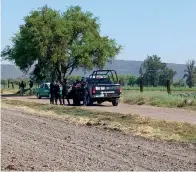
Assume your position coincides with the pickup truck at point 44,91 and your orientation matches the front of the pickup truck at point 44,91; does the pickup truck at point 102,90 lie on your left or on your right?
on your left

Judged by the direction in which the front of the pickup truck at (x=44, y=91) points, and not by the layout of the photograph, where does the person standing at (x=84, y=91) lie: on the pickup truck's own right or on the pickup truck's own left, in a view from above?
on the pickup truck's own left

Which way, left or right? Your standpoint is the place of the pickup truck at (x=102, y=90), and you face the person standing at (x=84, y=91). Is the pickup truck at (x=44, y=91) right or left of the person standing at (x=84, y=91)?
right

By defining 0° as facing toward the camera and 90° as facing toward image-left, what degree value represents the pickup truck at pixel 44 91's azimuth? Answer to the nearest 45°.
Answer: approximately 90°
